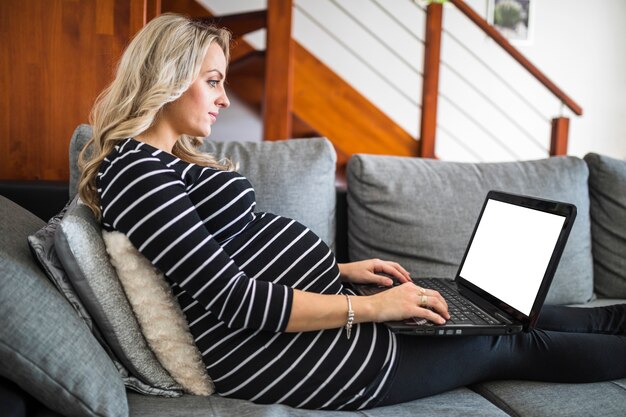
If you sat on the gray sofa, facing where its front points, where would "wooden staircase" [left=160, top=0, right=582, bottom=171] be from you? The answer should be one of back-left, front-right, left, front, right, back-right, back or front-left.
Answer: back

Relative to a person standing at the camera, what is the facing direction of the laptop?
facing the viewer and to the left of the viewer

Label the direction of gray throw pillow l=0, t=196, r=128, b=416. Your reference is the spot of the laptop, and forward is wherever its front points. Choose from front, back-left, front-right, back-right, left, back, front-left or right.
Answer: front

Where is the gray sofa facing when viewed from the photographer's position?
facing the viewer
